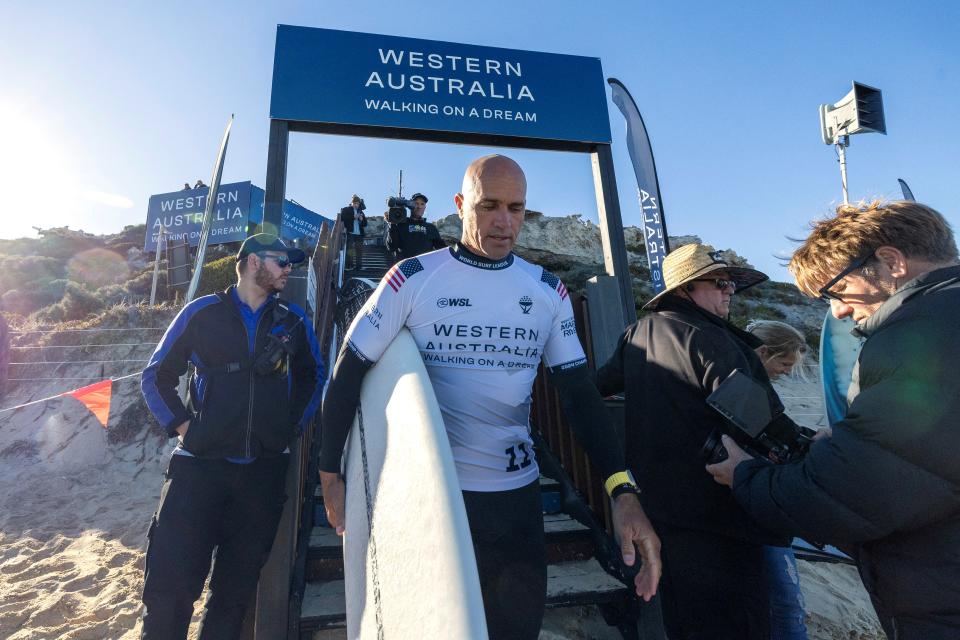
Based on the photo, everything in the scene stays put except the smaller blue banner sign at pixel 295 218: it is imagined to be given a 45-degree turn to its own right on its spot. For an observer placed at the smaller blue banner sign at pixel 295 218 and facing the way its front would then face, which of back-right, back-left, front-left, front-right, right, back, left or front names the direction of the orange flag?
front-left

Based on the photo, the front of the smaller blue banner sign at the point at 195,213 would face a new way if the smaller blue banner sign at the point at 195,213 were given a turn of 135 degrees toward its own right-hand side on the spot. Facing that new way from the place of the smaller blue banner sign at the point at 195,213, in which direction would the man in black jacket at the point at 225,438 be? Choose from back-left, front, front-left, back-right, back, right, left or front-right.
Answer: back-left

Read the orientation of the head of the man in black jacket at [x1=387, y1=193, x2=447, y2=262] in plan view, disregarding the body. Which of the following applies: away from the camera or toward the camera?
toward the camera

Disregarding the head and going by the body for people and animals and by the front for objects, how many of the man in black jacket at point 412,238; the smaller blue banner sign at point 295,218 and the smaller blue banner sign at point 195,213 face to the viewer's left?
0

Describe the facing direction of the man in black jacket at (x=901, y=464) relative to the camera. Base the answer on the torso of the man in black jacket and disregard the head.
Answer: to the viewer's left

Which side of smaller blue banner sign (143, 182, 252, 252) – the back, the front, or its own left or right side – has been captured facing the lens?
front

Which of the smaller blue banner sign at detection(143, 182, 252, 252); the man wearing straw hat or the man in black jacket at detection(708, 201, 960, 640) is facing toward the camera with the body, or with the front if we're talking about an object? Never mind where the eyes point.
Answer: the smaller blue banner sign

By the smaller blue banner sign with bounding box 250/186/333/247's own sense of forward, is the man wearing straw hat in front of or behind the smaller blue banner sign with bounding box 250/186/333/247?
in front

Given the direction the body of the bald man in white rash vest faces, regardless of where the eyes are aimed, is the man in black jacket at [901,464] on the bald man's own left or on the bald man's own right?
on the bald man's own left

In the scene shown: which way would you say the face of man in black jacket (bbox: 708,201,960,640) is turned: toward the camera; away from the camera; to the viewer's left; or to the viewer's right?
to the viewer's left

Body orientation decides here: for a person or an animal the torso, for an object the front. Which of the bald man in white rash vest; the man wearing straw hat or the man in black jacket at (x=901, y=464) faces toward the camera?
the bald man in white rash vest

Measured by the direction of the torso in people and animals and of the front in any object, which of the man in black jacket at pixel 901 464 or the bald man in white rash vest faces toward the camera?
the bald man in white rash vest

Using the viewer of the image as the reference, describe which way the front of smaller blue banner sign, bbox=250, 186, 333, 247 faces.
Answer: facing the viewer
